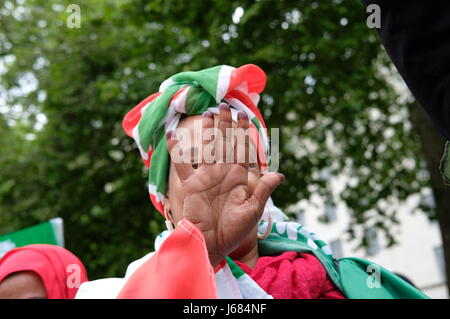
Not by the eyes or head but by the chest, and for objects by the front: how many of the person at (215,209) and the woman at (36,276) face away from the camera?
0

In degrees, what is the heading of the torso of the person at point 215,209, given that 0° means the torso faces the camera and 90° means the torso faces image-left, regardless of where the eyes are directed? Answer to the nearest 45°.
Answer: approximately 0°

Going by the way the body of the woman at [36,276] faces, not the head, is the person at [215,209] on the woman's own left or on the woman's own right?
on the woman's own left

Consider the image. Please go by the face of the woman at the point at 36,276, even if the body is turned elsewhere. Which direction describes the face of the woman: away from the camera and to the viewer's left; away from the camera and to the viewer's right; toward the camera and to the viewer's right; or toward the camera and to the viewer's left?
toward the camera and to the viewer's left

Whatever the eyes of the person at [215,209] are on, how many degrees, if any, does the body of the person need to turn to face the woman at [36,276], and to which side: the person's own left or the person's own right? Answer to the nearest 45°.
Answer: approximately 135° to the person's own right

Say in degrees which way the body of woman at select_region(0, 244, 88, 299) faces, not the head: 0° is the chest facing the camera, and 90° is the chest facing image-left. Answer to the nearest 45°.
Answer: approximately 45°

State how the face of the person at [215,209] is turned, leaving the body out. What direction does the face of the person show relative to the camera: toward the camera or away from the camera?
toward the camera
